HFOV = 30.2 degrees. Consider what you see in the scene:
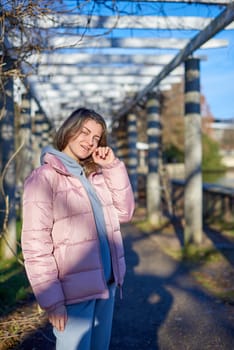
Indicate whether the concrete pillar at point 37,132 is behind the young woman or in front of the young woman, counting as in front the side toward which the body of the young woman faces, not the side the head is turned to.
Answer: behind

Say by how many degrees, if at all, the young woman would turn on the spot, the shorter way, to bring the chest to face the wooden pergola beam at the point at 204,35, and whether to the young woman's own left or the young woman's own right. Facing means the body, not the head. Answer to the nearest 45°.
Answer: approximately 90° to the young woman's own left

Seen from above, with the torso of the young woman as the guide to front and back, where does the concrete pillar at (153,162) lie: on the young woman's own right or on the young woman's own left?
on the young woman's own left

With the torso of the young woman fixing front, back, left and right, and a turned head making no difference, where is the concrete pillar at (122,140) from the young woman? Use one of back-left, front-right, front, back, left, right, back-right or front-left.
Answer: back-left

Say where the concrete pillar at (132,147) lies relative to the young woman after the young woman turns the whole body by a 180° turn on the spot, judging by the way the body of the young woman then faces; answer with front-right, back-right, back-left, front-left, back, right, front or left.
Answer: front-right
